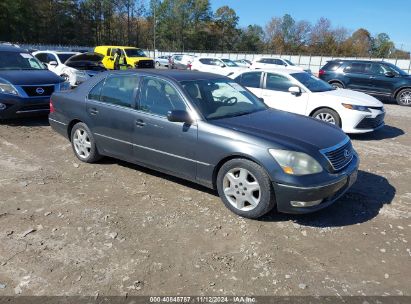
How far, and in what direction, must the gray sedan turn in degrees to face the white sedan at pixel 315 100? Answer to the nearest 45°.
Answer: approximately 90° to its left

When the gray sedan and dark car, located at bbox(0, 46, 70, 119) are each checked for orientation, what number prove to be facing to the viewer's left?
0

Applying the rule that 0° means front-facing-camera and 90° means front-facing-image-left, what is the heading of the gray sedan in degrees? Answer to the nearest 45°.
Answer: approximately 315°

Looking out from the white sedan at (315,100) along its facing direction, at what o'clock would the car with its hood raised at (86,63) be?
The car with its hood raised is roughly at 5 o'clock from the white sedan.

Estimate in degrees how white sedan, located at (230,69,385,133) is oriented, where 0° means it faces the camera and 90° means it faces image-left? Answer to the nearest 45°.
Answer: approximately 315°

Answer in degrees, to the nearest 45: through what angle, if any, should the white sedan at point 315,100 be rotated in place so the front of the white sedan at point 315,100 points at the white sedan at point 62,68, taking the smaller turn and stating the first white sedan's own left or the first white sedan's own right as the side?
approximately 135° to the first white sedan's own right

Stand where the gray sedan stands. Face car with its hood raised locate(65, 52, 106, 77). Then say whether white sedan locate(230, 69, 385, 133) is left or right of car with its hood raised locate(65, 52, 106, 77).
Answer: right

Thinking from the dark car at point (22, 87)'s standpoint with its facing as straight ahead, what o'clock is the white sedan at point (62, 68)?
The white sedan is roughly at 8 o'clock from the dark car.

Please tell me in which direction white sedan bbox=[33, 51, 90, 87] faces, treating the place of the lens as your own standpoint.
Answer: facing the viewer and to the right of the viewer
